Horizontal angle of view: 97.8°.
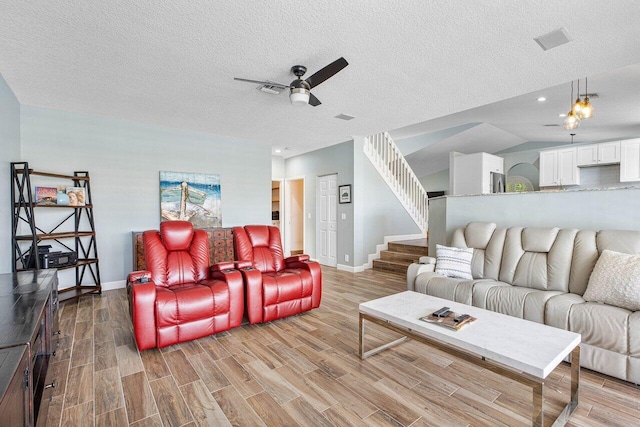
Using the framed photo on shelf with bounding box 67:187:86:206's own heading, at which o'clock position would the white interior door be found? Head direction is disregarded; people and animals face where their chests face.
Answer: The white interior door is roughly at 9 o'clock from the framed photo on shelf.

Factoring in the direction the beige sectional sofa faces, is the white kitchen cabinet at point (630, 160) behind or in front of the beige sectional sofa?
behind

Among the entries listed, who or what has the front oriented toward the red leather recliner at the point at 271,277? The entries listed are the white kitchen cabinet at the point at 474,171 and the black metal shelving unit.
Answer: the black metal shelving unit

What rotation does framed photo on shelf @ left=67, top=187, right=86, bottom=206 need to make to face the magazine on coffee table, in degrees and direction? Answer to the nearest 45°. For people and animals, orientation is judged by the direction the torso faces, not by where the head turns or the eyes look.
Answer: approximately 45° to its left

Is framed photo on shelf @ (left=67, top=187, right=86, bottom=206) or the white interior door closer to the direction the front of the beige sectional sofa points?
the framed photo on shelf

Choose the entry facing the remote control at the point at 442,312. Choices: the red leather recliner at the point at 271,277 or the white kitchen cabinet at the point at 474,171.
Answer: the red leather recliner

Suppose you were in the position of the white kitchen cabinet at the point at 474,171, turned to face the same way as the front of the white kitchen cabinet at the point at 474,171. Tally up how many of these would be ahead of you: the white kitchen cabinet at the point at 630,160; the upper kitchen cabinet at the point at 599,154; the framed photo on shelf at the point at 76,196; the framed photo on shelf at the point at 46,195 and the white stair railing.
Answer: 2

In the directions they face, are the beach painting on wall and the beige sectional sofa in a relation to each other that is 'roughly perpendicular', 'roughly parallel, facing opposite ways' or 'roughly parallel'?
roughly perpendicular

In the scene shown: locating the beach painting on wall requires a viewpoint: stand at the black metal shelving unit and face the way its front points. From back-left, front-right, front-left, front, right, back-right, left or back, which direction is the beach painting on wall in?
front-left

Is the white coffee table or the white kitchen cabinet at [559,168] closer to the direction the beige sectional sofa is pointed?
the white coffee table
